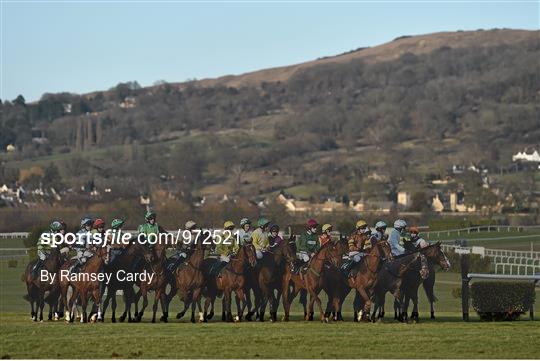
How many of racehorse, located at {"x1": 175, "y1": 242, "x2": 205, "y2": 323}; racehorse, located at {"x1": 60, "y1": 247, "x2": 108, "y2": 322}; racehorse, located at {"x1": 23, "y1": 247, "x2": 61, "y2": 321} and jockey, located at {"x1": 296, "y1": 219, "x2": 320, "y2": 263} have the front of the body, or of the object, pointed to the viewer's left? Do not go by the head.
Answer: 0

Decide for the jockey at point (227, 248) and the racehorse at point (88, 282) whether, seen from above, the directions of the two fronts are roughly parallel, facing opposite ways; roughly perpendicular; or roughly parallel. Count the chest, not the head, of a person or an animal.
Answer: roughly parallel

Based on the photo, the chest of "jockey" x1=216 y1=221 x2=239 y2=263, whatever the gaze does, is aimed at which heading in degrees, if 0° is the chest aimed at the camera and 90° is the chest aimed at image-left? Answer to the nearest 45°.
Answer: approximately 315°

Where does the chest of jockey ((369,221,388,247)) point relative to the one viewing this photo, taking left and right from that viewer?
facing the viewer and to the right of the viewer

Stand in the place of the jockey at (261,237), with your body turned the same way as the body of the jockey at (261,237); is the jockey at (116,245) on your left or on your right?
on your right

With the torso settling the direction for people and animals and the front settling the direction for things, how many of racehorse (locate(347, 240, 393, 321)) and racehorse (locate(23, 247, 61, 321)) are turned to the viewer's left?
0

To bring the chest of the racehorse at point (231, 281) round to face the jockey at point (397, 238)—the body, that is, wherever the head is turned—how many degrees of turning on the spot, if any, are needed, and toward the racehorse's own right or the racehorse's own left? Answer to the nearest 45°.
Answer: approximately 45° to the racehorse's own left

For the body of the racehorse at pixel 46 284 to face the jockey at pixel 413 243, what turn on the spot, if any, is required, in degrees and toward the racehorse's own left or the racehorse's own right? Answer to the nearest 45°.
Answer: approximately 45° to the racehorse's own left

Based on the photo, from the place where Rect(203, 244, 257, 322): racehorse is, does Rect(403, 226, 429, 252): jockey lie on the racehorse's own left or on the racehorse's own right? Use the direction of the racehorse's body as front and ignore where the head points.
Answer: on the racehorse's own left
